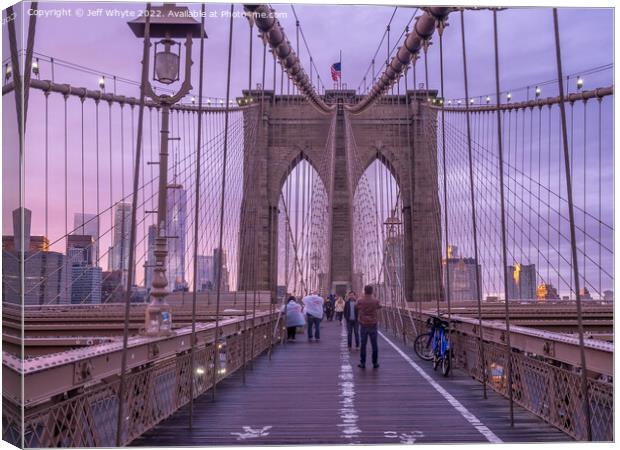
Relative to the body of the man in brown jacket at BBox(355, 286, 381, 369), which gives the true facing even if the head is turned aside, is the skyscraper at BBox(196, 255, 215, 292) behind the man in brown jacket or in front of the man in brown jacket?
in front

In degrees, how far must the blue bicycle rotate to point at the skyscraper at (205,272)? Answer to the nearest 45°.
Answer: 0° — it already faces it

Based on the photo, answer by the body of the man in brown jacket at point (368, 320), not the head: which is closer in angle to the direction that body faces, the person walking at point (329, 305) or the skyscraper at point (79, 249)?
the person walking

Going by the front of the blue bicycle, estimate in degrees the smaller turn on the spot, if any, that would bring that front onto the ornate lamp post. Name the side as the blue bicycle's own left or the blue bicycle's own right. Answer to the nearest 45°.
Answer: approximately 90° to the blue bicycle's own left

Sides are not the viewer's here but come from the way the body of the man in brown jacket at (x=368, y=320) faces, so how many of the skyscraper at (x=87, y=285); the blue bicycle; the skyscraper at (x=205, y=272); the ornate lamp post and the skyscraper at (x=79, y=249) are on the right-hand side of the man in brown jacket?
1

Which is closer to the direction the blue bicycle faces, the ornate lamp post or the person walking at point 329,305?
the person walking

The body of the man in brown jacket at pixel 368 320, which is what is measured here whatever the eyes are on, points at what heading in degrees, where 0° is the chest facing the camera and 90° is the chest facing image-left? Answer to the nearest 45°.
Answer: approximately 180°

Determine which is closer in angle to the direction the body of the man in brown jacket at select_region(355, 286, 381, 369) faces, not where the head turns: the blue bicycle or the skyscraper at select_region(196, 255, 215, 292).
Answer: the skyscraper

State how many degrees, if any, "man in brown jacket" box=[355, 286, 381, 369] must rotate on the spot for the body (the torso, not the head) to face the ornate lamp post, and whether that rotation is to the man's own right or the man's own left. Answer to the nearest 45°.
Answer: approximately 135° to the man's own left

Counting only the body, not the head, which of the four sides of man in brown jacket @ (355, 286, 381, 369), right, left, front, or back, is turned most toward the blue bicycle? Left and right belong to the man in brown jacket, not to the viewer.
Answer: right

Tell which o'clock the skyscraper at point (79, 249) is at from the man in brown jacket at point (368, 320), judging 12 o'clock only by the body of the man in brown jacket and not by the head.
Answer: The skyscraper is roughly at 10 o'clock from the man in brown jacket.
